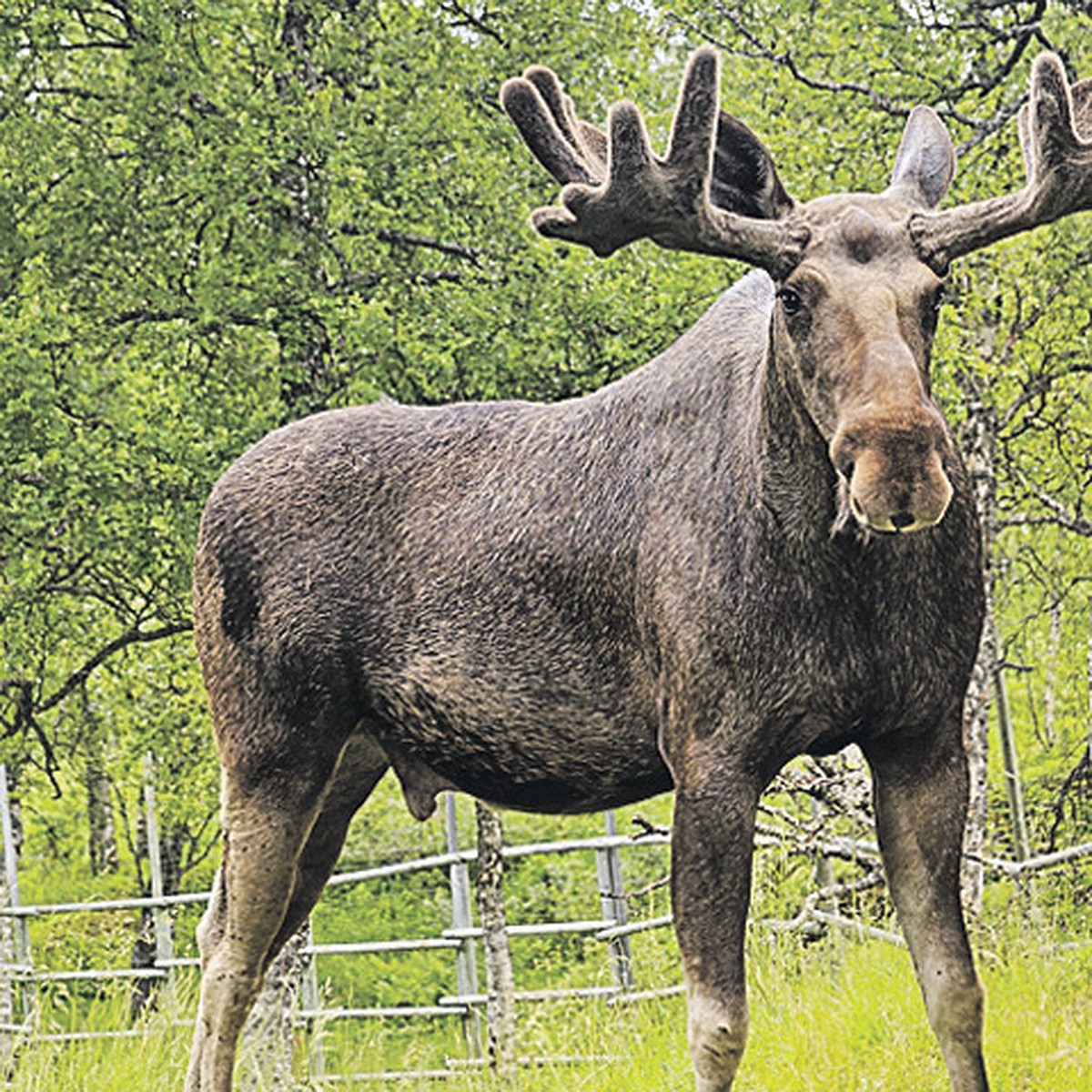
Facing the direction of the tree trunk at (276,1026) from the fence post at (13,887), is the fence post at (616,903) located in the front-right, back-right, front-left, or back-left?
front-left

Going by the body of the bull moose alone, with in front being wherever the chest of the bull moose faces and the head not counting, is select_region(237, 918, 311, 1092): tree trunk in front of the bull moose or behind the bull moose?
behind

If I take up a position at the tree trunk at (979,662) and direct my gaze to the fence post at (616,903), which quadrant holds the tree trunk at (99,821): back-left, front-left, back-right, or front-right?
front-right

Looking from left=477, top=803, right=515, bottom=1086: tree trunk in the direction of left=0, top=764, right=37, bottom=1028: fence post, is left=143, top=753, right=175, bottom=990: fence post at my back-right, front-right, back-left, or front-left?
front-right

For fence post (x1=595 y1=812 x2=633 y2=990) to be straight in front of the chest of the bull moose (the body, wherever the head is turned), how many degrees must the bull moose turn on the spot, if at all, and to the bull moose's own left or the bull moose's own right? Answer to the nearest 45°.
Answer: approximately 135° to the bull moose's own left

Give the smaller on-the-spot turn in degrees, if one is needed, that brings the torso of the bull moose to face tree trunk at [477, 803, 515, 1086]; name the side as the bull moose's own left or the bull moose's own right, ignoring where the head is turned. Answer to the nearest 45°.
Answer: approximately 135° to the bull moose's own left

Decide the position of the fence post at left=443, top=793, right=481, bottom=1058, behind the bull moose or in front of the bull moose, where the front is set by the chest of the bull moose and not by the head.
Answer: behind
